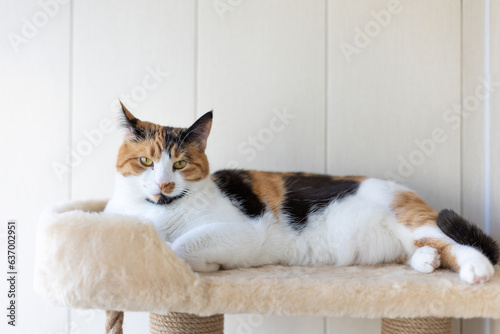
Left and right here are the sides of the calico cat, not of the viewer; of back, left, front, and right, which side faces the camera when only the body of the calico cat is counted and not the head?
left
